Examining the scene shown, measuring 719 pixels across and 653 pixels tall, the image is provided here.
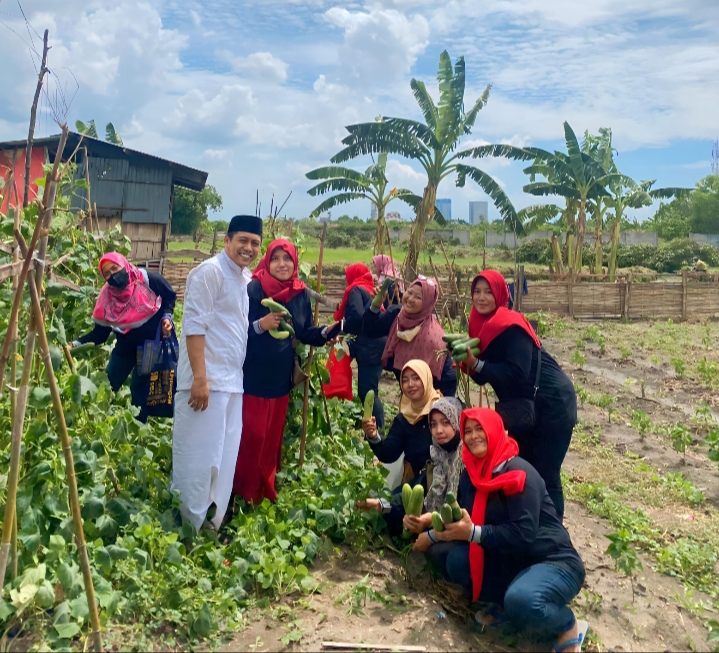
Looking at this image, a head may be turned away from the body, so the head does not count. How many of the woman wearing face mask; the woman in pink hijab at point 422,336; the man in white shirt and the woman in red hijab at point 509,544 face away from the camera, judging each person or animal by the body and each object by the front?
0

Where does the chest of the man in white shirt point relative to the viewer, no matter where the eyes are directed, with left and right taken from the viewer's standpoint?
facing the viewer and to the right of the viewer

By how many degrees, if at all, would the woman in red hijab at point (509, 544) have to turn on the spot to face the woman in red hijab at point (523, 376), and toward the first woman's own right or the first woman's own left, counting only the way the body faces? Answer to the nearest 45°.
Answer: approximately 135° to the first woman's own right

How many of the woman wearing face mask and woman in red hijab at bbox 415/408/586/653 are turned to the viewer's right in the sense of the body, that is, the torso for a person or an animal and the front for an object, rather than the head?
0

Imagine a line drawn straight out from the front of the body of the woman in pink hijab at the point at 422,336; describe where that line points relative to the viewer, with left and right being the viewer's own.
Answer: facing the viewer and to the left of the viewer

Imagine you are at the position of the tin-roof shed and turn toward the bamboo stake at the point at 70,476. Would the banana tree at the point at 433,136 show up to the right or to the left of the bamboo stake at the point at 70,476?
left

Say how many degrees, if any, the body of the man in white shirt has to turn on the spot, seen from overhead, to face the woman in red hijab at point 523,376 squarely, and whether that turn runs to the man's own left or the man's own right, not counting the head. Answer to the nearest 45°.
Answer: approximately 45° to the man's own left

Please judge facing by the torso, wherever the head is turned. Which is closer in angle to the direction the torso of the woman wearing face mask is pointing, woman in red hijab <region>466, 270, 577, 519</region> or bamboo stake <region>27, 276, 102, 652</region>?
the bamboo stake

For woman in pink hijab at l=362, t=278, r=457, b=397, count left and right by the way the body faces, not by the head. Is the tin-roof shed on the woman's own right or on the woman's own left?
on the woman's own right

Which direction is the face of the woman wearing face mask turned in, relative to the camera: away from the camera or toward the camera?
toward the camera

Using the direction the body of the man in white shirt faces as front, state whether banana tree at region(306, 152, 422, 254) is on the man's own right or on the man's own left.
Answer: on the man's own left

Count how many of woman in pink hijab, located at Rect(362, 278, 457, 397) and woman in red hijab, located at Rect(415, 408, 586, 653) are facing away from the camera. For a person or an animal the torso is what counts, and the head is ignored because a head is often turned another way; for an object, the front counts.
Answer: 0
